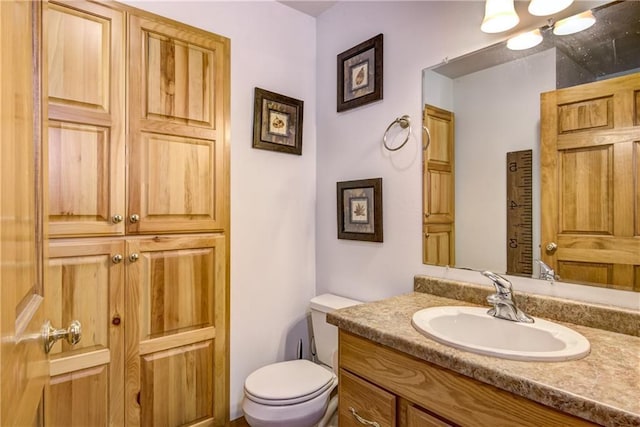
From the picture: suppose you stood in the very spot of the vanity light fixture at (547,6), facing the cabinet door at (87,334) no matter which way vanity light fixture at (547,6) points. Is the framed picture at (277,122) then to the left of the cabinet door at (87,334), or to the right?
right

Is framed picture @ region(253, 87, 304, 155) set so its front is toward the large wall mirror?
yes

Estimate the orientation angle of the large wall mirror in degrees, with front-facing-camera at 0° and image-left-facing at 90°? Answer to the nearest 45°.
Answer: approximately 45°

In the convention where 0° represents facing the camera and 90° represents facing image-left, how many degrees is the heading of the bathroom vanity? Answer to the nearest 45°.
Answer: approximately 45°

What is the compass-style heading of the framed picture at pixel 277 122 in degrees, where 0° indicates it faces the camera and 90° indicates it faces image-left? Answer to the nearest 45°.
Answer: approximately 315°

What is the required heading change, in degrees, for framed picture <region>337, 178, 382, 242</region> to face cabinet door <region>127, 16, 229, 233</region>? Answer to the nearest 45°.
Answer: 0° — it already faces it

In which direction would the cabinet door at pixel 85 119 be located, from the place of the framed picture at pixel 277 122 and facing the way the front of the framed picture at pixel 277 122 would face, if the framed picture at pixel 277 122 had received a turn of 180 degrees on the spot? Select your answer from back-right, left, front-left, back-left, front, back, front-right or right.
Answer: left
